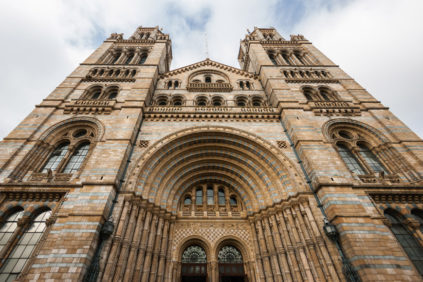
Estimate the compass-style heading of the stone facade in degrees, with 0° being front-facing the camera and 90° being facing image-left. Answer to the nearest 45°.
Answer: approximately 0°
